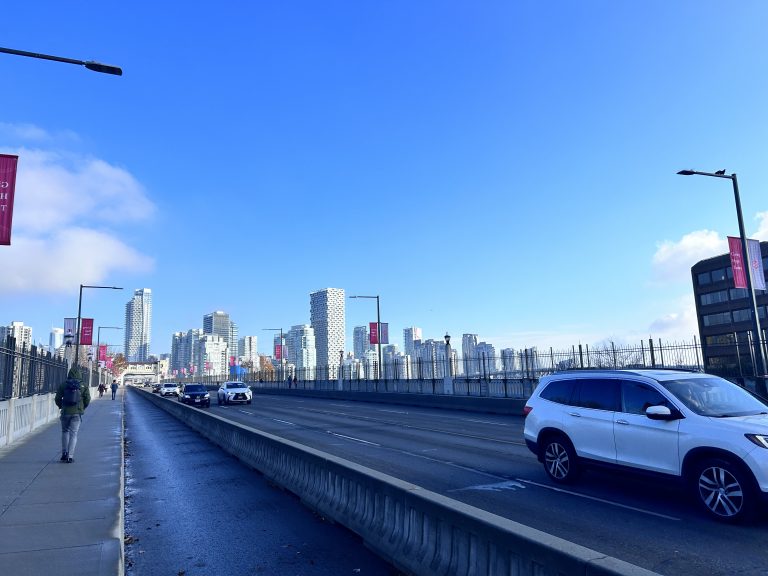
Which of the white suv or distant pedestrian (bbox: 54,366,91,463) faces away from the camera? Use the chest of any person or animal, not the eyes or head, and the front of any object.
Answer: the distant pedestrian

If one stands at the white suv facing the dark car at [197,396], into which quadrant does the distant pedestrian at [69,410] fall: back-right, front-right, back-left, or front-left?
front-left

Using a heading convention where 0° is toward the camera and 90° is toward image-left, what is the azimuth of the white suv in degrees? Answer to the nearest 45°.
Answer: approximately 315°

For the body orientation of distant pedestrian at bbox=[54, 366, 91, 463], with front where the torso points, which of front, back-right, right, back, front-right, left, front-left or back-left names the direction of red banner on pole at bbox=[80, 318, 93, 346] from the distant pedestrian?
front

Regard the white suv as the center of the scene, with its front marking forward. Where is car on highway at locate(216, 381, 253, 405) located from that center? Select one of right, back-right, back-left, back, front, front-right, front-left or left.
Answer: back

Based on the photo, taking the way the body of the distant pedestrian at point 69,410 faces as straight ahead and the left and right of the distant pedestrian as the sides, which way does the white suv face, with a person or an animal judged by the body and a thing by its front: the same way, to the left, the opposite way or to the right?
the opposite way

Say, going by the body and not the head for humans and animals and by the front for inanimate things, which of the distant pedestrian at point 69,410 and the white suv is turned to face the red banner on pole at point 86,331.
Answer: the distant pedestrian

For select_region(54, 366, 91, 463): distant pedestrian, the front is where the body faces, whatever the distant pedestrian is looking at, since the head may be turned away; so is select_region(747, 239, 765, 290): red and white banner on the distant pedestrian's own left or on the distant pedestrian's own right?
on the distant pedestrian's own right

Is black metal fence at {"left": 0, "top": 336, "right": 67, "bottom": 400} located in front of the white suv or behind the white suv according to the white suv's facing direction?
behind

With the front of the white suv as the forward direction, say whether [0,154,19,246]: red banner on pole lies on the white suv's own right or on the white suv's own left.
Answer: on the white suv's own right

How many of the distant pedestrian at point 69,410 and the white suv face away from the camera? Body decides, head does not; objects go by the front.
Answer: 1

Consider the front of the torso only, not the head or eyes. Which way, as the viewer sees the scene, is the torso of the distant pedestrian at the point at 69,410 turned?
away from the camera
